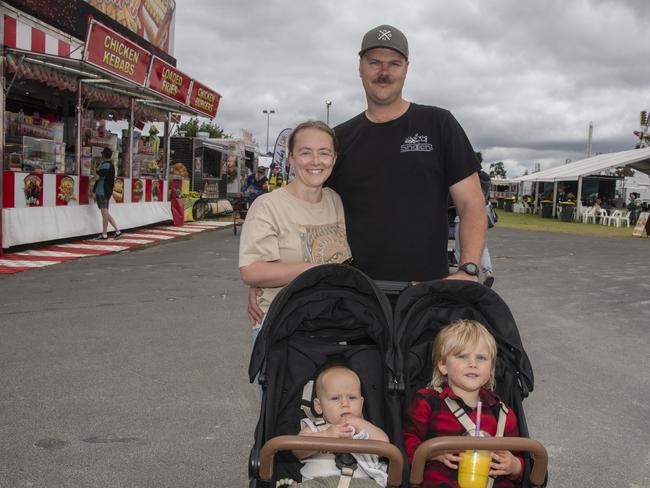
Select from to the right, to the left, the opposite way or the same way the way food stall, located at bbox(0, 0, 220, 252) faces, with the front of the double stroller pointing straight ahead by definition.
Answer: to the left

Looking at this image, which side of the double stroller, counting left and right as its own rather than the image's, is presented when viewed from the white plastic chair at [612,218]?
back

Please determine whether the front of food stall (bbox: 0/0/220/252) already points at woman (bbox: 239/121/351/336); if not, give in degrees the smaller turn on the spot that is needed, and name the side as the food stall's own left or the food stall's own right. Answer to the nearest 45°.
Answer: approximately 45° to the food stall's own right

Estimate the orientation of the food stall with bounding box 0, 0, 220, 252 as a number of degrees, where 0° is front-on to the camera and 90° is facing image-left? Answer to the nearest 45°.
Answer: approximately 315°

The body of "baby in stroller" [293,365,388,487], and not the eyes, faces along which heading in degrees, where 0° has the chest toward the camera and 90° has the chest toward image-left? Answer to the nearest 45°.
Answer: approximately 0°

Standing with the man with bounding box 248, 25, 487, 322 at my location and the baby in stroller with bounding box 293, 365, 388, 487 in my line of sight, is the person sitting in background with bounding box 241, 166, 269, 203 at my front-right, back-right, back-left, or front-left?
back-right
